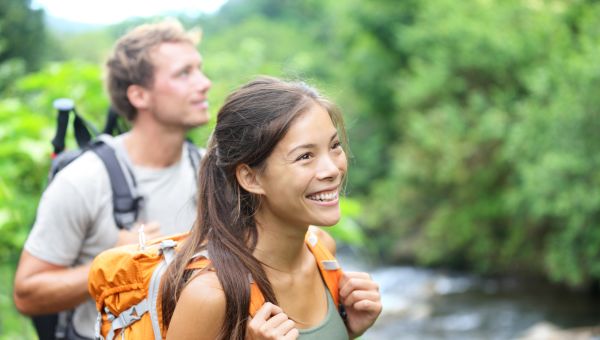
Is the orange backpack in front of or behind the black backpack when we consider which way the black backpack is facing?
behind

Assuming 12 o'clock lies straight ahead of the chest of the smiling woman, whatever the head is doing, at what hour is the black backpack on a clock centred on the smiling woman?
The black backpack is roughly at 6 o'clock from the smiling woman.

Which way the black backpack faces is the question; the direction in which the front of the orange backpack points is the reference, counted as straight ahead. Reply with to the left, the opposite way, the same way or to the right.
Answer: the same way

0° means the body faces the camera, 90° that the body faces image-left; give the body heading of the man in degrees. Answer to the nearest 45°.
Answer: approximately 315°

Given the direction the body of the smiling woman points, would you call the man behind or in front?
behind

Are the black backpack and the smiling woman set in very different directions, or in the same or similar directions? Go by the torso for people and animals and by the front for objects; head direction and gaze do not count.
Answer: very different directions

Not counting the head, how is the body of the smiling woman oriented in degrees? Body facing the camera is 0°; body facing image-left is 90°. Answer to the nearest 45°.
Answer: approximately 315°

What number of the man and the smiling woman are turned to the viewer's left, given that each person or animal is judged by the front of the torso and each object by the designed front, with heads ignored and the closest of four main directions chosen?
0

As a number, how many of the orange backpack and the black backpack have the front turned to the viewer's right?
0

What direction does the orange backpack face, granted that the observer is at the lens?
facing away from the viewer and to the left of the viewer

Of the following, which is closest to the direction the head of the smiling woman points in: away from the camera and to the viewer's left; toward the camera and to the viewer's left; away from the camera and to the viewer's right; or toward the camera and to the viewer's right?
toward the camera and to the viewer's right

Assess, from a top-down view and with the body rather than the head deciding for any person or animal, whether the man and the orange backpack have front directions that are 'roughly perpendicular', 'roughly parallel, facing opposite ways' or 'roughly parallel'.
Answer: roughly parallel, facing opposite ways

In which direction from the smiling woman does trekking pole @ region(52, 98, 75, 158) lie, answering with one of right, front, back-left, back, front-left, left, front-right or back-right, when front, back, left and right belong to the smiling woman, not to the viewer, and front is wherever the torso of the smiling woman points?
back
